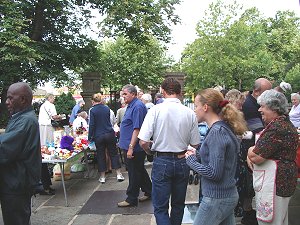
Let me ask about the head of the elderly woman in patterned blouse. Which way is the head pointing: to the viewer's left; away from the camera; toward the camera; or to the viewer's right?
to the viewer's left

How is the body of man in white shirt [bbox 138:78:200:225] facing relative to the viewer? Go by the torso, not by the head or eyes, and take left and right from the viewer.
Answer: facing away from the viewer

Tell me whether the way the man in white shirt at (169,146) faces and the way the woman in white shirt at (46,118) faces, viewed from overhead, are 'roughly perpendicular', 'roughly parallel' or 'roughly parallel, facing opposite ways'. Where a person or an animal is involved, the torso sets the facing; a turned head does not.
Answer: roughly perpendicular

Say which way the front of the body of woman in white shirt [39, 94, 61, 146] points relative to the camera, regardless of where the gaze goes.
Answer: to the viewer's right

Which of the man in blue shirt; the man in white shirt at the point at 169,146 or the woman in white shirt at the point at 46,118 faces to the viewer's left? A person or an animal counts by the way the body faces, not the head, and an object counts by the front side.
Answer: the man in blue shirt

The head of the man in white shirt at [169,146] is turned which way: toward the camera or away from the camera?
away from the camera

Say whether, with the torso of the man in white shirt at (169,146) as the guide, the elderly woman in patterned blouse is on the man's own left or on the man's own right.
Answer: on the man's own right

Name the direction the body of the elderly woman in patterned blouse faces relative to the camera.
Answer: to the viewer's left

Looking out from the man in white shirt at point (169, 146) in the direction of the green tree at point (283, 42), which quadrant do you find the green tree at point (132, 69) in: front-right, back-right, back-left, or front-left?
front-left

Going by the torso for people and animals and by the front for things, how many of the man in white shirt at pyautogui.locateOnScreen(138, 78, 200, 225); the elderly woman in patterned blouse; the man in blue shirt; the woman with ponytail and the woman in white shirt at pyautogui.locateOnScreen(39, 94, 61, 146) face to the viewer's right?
1

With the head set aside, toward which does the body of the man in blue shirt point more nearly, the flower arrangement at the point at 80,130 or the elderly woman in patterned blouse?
the flower arrangement

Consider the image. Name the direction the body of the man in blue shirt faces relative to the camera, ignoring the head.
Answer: to the viewer's left

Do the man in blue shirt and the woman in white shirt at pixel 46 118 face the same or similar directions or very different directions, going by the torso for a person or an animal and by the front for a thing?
very different directions
